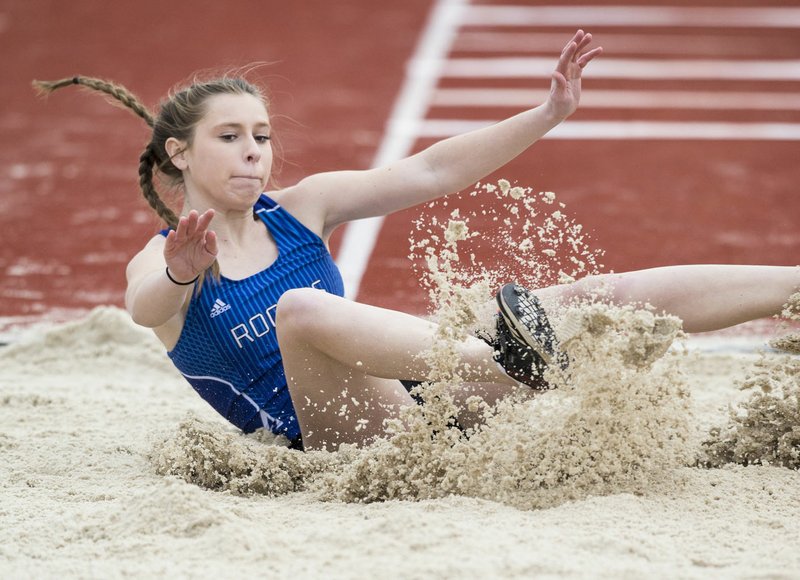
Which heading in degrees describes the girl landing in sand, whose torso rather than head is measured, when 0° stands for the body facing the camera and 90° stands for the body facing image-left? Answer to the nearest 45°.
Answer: approximately 315°

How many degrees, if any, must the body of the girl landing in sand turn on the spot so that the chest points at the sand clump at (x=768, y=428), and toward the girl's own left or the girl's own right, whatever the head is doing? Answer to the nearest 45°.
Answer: approximately 45° to the girl's own left
